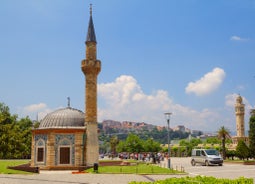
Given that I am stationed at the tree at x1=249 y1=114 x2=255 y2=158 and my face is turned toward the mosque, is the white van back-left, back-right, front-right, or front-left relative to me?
front-left

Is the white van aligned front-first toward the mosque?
no

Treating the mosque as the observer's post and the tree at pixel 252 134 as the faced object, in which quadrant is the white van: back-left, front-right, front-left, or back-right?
front-right

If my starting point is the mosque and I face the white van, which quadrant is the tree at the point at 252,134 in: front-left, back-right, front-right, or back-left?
front-left

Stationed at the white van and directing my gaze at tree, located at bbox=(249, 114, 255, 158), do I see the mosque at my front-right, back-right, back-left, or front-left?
back-left

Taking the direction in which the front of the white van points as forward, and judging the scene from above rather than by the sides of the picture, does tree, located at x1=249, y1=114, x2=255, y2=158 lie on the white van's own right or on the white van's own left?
on the white van's own left
